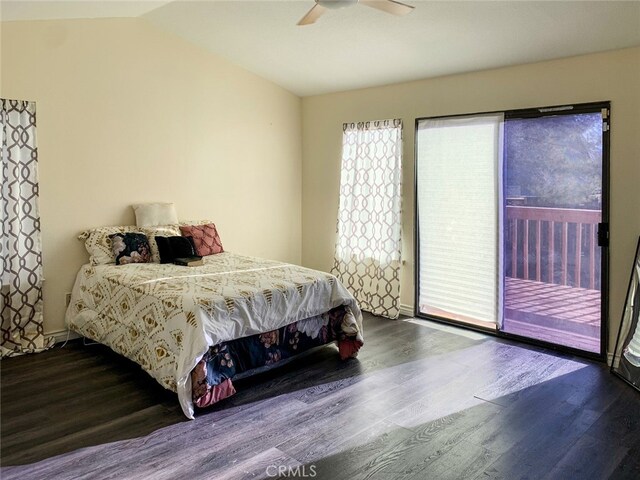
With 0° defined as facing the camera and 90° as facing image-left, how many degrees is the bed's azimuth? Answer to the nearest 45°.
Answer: approximately 315°

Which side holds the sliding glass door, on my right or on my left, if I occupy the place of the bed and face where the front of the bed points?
on my left

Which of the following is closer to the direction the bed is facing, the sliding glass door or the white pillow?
the sliding glass door

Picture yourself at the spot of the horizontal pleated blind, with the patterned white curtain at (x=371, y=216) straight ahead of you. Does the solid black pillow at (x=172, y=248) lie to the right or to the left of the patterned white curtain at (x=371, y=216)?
left

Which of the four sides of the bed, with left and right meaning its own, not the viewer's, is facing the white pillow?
back

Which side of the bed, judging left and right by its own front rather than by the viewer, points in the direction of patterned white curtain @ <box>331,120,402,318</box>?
left

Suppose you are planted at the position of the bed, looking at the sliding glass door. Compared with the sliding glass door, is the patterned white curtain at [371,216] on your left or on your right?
left

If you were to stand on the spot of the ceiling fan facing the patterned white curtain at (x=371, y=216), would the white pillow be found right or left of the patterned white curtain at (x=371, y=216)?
left
